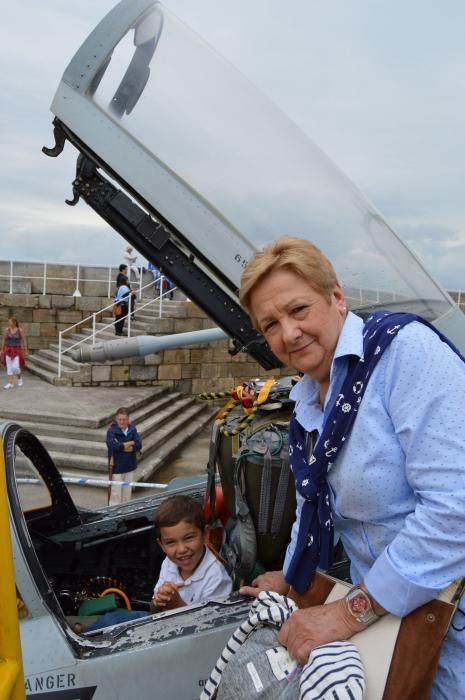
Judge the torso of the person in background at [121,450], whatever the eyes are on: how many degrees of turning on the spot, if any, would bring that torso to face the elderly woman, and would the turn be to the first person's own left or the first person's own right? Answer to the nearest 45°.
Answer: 0° — they already face them

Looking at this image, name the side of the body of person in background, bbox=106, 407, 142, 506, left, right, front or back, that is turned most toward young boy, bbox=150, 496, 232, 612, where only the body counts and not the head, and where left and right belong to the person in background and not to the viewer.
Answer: front

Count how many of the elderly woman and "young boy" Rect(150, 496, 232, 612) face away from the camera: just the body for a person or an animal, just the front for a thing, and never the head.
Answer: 0

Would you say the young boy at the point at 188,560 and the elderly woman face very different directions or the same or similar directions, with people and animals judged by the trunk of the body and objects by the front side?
same or similar directions

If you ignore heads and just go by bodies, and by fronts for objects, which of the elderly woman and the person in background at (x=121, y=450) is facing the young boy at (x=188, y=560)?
the person in background

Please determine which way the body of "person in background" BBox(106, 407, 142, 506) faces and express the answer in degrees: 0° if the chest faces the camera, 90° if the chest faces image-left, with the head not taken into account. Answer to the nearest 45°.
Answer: approximately 0°

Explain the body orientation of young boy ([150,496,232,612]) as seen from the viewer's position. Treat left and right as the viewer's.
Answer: facing the viewer and to the left of the viewer

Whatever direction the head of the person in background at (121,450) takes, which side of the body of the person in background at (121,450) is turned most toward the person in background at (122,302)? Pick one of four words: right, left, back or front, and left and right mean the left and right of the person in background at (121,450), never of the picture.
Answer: back

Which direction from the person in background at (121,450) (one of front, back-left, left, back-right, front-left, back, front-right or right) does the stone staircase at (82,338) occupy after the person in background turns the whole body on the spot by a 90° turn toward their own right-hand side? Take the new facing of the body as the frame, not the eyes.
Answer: right

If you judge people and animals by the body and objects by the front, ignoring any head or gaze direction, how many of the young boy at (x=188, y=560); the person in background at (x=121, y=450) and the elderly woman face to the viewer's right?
0

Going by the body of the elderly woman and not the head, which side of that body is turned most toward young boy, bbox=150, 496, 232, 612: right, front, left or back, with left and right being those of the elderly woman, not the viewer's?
right

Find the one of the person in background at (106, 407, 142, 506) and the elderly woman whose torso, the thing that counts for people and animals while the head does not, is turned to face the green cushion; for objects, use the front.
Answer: the person in background

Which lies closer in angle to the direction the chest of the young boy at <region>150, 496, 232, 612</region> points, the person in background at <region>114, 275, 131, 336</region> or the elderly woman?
the elderly woman
